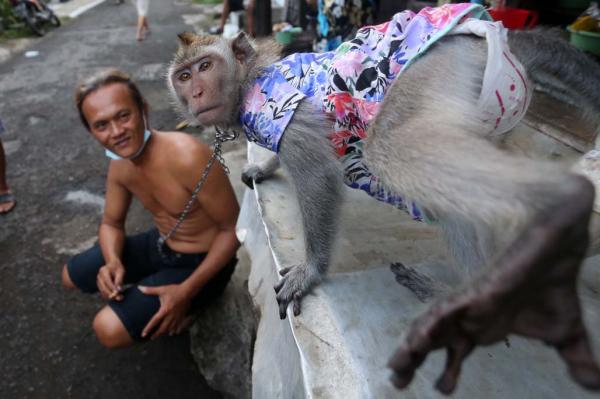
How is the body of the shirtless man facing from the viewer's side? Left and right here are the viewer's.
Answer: facing the viewer and to the left of the viewer

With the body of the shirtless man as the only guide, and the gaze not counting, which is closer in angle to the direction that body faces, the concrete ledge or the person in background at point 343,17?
the concrete ledge

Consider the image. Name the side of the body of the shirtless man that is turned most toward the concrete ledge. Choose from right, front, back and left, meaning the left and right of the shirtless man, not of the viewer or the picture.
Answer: left

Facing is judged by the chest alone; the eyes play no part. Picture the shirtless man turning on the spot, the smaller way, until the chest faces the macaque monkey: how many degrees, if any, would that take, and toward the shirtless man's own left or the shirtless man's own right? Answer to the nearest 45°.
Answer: approximately 90° to the shirtless man's own left

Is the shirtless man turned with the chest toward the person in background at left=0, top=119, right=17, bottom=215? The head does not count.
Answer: no

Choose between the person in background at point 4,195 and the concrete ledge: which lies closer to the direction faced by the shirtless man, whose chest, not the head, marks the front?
the concrete ledge

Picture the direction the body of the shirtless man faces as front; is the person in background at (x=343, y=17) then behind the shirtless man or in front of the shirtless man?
behind

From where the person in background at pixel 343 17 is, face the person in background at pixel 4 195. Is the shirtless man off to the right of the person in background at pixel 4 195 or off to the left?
left

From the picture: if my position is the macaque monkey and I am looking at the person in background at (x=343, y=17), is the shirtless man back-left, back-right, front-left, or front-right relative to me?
front-left

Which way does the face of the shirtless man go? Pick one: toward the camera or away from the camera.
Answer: toward the camera
